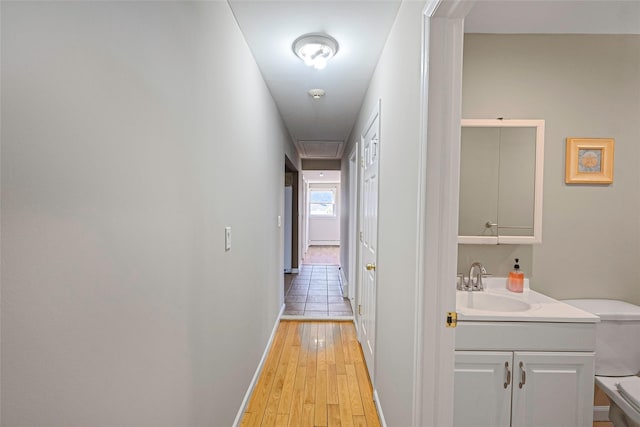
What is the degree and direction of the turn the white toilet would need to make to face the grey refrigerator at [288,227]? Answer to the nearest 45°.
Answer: approximately 135° to its right

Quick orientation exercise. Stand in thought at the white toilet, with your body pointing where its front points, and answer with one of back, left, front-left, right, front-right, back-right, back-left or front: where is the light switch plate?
right

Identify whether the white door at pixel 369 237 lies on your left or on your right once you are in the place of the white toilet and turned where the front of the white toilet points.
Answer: on your right

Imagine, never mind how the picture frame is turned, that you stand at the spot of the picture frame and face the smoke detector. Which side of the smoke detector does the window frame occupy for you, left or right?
right

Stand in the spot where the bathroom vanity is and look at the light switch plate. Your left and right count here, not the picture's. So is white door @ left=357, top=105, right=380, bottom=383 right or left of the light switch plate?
right

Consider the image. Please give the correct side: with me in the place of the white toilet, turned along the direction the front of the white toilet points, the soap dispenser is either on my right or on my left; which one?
on my right

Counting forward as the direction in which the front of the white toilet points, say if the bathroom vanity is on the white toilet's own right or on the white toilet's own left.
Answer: on the white toilet's own right

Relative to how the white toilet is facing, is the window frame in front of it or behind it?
behind
